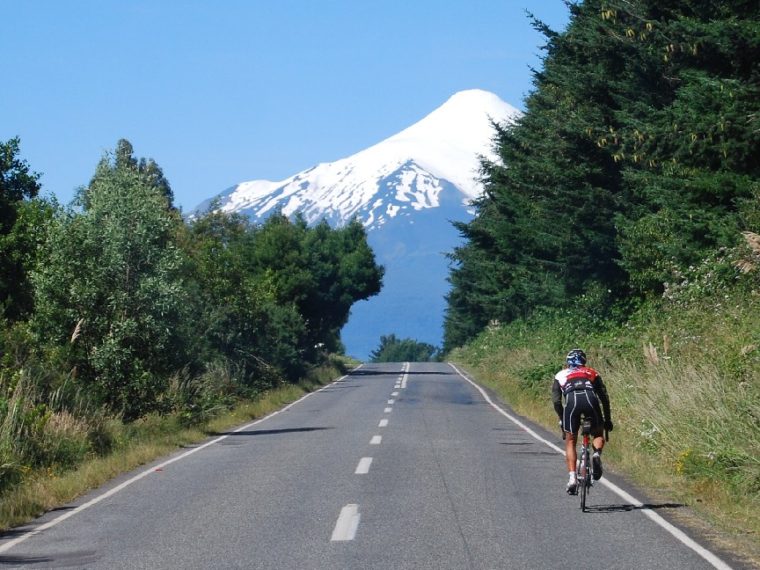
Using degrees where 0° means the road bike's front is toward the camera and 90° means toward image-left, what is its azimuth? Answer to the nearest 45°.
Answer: approximately 180°

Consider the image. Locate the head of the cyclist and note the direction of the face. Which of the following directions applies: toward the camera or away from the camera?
away from the camera

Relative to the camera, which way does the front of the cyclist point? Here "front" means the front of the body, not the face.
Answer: away from the camera
